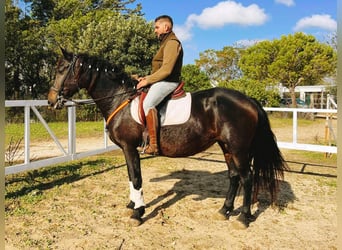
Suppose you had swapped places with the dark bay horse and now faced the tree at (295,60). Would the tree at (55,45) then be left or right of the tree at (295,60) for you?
left

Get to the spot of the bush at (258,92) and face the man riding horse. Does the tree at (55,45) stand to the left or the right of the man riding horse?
right

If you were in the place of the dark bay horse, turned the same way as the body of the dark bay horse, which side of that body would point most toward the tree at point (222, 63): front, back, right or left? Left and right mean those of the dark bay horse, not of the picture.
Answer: right

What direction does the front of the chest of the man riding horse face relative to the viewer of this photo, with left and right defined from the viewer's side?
facing to the left of the viewer

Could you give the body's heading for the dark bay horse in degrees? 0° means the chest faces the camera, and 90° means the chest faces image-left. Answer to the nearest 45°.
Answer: approximately 90°

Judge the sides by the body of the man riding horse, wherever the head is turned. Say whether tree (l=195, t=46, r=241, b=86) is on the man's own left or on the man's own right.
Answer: on the man's own right

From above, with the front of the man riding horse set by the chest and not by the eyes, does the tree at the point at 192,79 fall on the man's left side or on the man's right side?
on the man's right side

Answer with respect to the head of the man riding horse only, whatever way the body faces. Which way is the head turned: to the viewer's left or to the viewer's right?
to the viewer's left

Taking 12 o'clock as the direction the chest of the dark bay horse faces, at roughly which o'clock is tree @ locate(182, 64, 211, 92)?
The tree is roughly at 3 o'clock from the dark bay horse.
